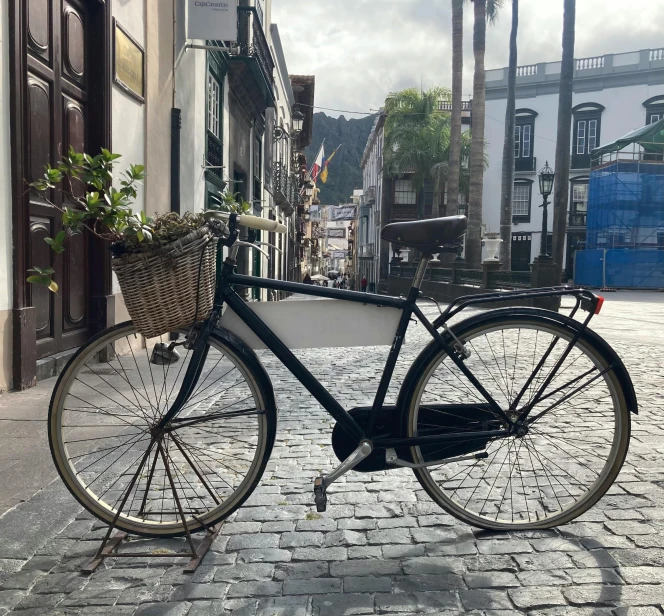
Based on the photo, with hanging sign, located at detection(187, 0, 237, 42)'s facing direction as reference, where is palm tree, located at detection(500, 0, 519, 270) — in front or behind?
behind

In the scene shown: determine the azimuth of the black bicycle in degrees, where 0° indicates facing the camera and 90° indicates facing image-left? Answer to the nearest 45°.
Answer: approximately 90°

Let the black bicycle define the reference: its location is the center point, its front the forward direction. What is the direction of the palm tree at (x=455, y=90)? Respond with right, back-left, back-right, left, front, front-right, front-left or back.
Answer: right

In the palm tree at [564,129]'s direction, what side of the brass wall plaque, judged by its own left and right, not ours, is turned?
left

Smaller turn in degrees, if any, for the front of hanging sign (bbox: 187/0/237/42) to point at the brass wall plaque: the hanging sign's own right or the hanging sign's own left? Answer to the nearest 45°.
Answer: approximately 45° to the hanging sign's own right

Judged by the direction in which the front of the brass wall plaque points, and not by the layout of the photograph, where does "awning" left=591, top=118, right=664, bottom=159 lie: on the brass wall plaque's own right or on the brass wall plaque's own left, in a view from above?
on the brass wall plaque's own left

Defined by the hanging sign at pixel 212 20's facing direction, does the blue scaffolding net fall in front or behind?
behind

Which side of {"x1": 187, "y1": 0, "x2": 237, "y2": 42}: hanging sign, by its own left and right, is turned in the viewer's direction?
front

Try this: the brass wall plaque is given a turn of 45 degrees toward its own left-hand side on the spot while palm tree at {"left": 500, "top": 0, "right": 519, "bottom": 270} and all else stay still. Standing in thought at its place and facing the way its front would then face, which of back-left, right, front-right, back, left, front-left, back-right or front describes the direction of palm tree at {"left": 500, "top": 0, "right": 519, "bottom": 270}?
front-left

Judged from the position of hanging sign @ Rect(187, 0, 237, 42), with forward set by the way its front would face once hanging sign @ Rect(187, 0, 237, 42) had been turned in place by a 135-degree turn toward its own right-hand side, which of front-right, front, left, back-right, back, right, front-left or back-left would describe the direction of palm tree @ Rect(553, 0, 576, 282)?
right

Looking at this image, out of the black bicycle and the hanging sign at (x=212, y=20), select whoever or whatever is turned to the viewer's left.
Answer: the black bicycle

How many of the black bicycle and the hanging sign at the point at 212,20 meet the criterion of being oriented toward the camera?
1

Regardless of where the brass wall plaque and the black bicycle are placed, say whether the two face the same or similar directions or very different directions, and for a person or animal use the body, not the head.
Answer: very different directions

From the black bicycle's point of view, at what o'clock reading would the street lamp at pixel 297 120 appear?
The street lamp is roughly at 3 o'clock from the black bicycle.

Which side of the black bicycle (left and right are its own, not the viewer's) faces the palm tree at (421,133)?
right

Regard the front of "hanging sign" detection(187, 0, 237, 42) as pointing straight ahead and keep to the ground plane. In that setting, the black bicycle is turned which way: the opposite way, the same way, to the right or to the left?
to the right

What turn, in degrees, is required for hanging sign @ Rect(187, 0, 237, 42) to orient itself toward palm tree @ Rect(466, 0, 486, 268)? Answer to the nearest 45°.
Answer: approximately 135° to its left

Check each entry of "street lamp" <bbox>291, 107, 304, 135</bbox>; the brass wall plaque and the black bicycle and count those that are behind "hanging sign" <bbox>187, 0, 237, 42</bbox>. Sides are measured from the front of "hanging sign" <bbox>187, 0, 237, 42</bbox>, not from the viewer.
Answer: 1
